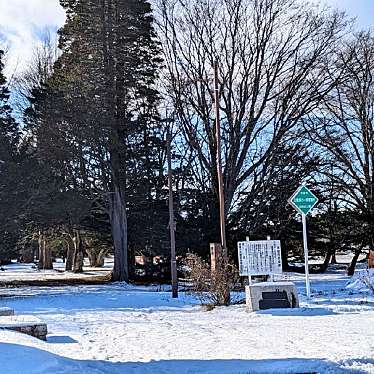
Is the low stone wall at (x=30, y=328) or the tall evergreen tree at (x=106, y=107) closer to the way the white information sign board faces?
the low stone wall

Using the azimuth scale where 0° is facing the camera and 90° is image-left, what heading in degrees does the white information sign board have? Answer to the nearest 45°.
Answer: approximately 0°

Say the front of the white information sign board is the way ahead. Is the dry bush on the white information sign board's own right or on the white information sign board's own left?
on the white information sign board's own right

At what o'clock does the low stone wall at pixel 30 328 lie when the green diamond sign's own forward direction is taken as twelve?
The low stone wall is roughly at 1 o'clock from the green diamond sign.

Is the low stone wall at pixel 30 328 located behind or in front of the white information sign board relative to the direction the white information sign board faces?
in front

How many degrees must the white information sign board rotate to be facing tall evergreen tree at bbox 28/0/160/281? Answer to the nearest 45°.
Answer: approximately 135° to its right

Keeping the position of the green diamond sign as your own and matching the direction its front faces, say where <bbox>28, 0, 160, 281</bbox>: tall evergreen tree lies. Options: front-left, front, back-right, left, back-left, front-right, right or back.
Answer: back-right
